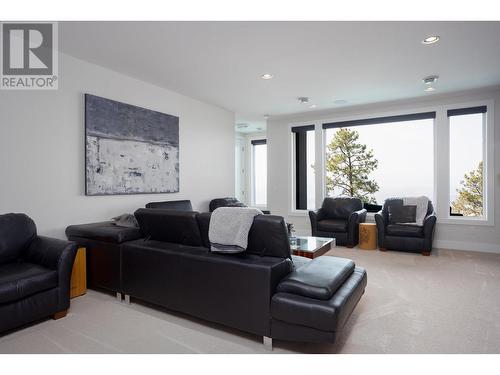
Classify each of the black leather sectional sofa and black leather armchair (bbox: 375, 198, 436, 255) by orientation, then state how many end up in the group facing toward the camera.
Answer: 1

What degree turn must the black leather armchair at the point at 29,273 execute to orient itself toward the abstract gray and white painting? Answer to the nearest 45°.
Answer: approximately 90° to its left

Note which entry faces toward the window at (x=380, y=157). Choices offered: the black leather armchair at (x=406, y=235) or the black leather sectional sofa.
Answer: the black leather sectional sofa

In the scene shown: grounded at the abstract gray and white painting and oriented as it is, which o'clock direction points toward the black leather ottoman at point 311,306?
The black leather ottoman is roughly at 1 o'clock from the abstract gray and white painting.

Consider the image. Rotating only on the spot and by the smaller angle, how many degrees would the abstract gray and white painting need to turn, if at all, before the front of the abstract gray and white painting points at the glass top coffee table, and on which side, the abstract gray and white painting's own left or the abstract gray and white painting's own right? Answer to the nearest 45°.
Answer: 0° — it already faces it

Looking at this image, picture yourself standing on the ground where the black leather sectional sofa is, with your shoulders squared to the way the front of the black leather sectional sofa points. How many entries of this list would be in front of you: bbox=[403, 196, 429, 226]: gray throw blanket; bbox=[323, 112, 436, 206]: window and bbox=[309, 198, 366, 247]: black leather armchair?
3

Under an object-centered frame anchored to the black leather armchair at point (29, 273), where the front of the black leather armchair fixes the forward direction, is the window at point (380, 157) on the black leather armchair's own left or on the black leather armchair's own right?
on the black leather armchair's own left

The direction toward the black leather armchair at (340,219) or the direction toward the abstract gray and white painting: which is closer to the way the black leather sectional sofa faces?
the black leather armchair

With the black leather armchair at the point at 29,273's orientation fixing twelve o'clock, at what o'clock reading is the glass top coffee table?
The glass top coffee table is roughly at 11 o'clock from the black leather armchair.

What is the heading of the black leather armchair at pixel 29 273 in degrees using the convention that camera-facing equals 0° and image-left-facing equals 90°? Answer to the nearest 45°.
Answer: approximately 315°

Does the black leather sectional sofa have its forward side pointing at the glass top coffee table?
yes

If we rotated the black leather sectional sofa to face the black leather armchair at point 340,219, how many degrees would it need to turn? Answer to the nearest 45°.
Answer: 0° — it already faces it
